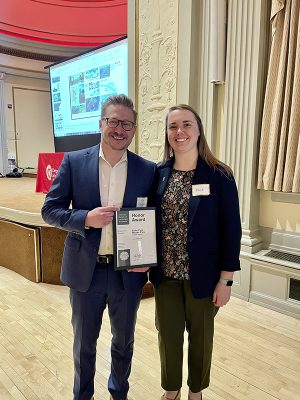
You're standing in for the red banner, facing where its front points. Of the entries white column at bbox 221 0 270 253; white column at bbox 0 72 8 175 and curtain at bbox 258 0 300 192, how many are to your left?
2

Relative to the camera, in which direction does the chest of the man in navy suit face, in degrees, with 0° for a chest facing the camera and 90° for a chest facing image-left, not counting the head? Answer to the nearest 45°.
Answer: approximately 0°

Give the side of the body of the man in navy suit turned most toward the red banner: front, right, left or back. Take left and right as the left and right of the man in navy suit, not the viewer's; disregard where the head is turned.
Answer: back

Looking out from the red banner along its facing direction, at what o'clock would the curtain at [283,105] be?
The curtain is roughly at 9 o'clock from the red banner.

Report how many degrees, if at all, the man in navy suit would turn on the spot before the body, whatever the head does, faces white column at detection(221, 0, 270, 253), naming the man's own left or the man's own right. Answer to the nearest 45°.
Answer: approximately 135° to the man's own left

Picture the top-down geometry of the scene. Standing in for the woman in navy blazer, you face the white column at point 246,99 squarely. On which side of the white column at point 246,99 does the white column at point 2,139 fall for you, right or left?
left

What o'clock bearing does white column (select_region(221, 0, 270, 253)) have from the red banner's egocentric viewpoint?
The white column is roughly at 9 o'clock from the red banner.

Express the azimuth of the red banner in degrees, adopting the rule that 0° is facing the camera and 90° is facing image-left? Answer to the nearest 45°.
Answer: approximately 45°

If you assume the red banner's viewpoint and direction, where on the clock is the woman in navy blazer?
The woman in navy blazer is roughly at 10 o'clock from the red banner.

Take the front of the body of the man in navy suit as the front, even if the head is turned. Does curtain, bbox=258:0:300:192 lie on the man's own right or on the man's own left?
on the man's own left
